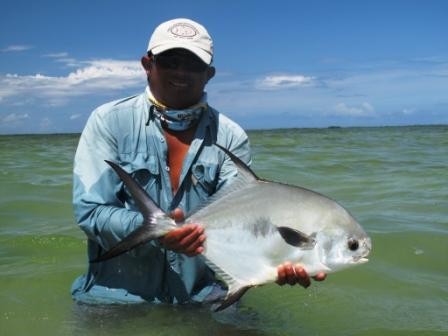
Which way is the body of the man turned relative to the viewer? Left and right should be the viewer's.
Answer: facing the viewer

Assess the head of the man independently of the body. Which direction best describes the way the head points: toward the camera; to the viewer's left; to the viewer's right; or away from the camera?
toward the camera
